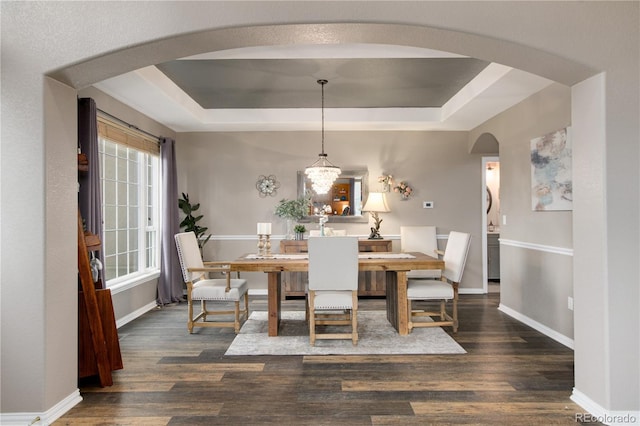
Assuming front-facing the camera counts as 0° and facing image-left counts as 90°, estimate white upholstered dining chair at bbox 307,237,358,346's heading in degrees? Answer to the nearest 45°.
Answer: approximately 180°

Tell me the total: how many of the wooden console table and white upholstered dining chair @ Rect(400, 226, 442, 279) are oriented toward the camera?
2

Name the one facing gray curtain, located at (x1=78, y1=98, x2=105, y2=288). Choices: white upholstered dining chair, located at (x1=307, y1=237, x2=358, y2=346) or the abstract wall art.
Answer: the abstract wall art

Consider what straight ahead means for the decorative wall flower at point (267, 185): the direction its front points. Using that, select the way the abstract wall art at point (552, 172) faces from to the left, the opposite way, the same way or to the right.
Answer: to the right

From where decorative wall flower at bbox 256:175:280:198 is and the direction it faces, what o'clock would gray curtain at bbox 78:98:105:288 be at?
The gray curtain is roughly at 1 o'clock from the decorative wall flower.

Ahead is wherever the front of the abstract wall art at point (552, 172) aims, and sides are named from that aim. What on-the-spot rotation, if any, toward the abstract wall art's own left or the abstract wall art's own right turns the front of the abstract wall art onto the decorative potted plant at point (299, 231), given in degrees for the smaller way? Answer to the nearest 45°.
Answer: approximately 45° to the abstract wall art's own right

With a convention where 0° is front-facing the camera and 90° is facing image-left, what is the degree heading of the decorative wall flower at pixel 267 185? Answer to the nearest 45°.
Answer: approximately 0°

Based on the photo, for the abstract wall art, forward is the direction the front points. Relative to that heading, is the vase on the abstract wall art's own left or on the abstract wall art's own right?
on the abstract wall art's own right

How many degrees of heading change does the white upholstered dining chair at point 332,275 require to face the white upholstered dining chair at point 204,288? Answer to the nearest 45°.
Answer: approximately 90° to its left

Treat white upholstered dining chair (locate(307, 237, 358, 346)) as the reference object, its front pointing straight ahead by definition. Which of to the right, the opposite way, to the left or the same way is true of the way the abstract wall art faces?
to the left

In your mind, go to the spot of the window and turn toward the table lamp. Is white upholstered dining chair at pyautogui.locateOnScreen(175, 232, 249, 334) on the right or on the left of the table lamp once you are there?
right
